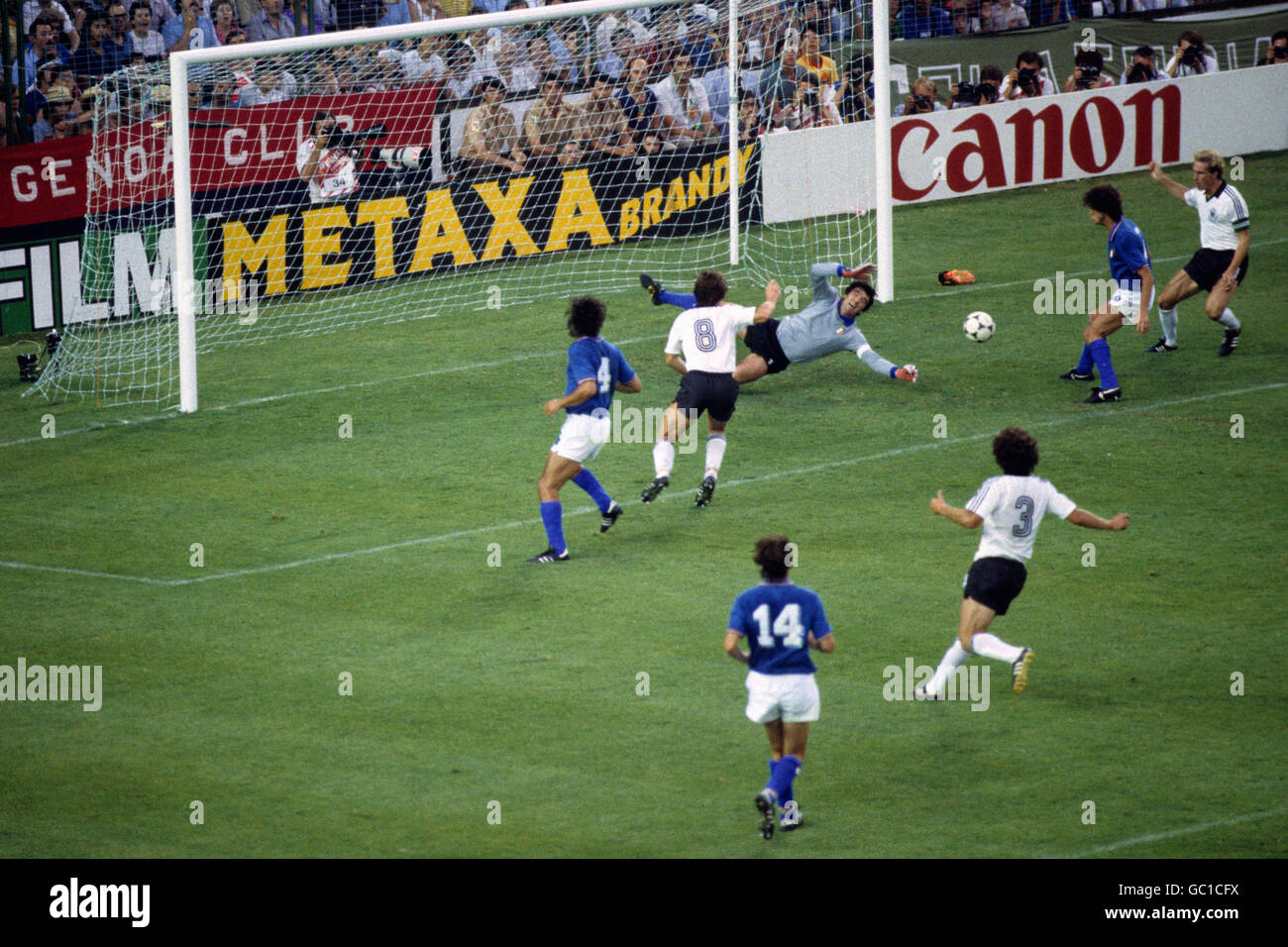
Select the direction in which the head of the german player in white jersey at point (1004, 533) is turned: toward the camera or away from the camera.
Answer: away from the camera

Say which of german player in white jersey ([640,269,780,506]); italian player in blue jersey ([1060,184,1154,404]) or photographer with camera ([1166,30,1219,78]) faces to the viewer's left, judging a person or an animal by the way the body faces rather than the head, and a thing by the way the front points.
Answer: the italian player in blue jersey

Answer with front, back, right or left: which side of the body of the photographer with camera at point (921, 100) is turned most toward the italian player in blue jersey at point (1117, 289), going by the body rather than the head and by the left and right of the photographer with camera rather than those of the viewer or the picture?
front

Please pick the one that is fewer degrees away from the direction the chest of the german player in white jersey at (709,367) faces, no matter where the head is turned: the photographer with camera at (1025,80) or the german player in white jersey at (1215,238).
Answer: the photographer with camera

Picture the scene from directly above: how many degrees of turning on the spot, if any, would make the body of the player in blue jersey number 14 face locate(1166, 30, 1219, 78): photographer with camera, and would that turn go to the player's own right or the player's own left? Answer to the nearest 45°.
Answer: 0° — they already face them

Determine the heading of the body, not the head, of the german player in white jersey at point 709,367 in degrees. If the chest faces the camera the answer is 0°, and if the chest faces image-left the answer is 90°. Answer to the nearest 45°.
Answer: approximately 180°

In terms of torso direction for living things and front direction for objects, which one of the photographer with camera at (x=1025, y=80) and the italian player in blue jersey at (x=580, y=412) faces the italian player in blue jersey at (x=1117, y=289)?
the photographer with camera

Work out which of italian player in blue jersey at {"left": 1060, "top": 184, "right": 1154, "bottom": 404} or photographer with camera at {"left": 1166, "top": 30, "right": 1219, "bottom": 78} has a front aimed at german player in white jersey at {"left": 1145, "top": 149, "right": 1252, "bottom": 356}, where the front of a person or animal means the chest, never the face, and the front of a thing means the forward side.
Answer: the photographer with camera

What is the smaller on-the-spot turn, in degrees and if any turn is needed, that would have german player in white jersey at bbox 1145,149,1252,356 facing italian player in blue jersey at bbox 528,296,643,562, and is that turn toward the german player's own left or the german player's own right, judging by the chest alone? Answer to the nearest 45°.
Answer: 0° — they already face them

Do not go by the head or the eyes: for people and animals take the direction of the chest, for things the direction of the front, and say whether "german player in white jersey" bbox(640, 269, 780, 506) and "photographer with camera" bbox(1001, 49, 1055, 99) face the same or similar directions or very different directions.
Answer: very different directions

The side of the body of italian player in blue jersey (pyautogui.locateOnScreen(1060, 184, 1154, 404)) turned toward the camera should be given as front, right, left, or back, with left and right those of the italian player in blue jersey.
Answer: left

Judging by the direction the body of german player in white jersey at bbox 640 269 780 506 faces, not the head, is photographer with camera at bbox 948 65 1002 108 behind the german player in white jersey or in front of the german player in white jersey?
in front

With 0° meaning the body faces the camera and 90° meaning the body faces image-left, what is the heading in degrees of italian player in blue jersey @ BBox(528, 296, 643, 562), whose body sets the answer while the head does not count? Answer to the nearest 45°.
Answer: approximately 135°

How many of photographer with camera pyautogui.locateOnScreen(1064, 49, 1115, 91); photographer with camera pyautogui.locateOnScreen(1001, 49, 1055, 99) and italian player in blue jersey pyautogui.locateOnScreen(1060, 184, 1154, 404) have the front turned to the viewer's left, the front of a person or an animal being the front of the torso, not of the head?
1

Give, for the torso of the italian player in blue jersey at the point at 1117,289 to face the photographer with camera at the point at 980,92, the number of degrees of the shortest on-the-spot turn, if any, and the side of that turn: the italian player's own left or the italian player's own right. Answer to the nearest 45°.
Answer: approximately 90° to the italian player's own right

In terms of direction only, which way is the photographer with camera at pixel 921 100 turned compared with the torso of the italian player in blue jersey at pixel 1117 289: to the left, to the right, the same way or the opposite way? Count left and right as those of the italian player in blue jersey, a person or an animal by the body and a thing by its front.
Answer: to the left

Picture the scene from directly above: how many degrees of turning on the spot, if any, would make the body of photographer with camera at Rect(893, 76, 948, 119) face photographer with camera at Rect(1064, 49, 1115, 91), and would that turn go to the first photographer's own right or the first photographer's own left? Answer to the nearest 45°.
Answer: approximately 135° to the first photographer's own left
